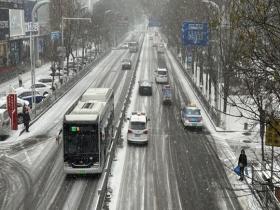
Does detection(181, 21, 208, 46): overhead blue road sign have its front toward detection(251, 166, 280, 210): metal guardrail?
yes

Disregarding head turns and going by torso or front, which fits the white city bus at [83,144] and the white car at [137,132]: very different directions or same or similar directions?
very different directions

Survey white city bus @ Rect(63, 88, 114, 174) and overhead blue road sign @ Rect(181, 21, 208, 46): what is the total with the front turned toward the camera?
2

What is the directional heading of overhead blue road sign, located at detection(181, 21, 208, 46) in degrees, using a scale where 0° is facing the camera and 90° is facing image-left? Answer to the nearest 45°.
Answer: approximately 0°

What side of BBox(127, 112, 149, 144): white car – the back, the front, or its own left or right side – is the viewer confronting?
back

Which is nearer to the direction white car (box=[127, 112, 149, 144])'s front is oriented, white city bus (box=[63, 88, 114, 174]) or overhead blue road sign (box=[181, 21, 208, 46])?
the overhead blue road sign

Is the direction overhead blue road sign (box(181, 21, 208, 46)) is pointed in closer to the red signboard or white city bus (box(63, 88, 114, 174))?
the white city bus

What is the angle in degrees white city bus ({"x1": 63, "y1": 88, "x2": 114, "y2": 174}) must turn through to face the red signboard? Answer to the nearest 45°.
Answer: approximately 135° to its right

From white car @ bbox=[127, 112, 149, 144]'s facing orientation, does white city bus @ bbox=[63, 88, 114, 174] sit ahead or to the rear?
to the rear

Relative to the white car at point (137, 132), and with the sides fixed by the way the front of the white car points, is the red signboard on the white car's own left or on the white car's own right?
on the white car's own left

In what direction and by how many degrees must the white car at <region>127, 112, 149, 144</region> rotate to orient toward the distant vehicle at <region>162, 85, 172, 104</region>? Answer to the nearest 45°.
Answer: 0° — it already faces it

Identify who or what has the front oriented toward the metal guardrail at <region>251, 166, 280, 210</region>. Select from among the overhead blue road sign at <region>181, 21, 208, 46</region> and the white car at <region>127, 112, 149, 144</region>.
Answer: the overhead blue road sign

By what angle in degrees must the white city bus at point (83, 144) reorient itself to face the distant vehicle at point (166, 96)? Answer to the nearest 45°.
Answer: approximately 180°

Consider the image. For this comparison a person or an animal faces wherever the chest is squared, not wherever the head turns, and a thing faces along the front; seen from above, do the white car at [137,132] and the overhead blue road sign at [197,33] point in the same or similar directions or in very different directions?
very different directions
